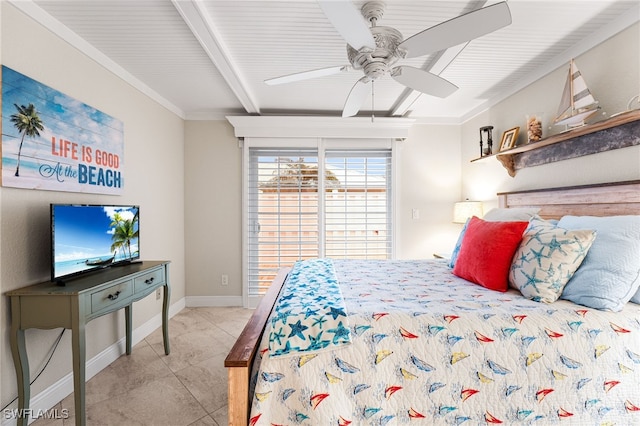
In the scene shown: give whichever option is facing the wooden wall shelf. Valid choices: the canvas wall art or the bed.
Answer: the canvas wall art

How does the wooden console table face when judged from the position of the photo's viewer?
facing the viewer and to the right of the viewer

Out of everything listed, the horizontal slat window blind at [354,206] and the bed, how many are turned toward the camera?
1

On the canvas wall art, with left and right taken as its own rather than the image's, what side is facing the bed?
front

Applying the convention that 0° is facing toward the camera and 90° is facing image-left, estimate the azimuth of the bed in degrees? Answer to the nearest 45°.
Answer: approximately 90°

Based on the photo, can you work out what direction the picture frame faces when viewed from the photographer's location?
facing the viewer and to the left of the viewer

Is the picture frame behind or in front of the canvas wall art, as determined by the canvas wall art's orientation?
in front

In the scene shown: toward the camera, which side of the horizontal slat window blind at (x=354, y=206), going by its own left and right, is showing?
front

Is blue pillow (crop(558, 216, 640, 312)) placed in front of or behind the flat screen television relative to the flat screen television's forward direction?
in front

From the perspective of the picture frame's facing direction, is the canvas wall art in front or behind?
in front

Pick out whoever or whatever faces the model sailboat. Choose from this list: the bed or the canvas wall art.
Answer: the canvas wall art

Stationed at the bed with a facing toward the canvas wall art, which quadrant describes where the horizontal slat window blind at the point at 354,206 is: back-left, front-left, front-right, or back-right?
front-right

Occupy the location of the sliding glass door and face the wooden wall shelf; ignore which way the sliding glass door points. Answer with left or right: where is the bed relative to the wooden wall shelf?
right
